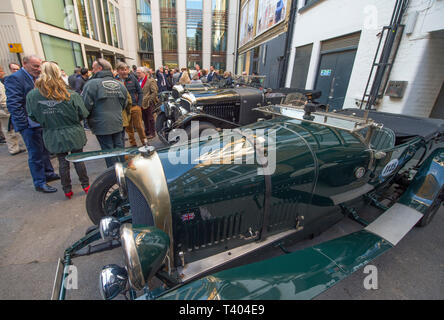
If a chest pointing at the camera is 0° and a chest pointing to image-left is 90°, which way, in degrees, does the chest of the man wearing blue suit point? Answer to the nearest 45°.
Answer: approximately 270°

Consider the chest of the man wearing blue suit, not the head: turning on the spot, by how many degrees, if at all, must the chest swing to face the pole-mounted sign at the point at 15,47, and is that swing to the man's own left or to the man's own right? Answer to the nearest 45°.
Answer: approximately 90° to the man's own left

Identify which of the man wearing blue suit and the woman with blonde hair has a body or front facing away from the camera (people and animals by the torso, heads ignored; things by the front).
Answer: the woman with blonde hair

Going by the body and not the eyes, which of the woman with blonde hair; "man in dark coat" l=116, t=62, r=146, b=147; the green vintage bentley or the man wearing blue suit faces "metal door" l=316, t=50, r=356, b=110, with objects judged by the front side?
the man wearing blue suit

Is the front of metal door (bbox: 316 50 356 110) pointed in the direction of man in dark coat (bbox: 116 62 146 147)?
yes

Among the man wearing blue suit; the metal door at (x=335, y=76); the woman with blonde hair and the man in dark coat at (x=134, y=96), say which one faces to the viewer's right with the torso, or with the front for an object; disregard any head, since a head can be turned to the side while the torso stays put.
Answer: the man wearing blue suit

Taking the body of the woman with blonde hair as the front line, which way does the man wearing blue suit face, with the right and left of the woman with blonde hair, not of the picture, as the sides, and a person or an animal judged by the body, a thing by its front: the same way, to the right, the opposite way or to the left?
to the right

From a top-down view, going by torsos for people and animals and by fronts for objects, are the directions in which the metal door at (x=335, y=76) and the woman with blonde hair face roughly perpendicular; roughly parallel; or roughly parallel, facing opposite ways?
roughly perpendicular

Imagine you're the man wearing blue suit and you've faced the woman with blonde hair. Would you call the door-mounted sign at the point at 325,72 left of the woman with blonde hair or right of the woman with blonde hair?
left

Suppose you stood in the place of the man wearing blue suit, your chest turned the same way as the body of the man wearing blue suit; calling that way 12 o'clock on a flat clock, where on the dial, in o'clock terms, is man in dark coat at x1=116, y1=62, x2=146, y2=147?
The man in dark coat is roughly at 11 o'clock from the man wearing blue suit.

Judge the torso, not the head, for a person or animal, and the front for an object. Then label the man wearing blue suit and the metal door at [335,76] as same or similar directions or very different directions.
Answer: very different directions

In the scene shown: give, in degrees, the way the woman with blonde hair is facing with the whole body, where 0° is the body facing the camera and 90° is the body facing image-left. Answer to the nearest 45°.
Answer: approximately 180°

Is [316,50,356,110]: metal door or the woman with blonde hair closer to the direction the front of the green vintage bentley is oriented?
the woman with blonde hair

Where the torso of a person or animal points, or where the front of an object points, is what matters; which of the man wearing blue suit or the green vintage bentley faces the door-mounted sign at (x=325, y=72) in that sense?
the man wearing blue suit
